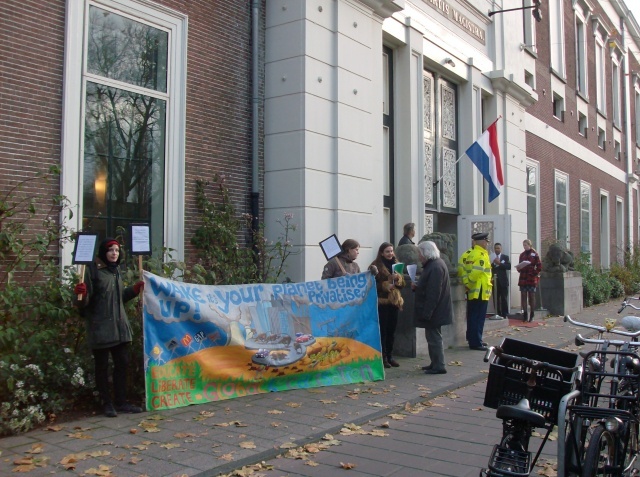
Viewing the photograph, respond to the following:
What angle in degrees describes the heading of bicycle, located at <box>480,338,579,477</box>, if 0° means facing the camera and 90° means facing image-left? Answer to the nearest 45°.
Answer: approximately 180°

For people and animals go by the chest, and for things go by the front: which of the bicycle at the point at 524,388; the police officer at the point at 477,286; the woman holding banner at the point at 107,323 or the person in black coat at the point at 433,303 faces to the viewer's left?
the person in black coat

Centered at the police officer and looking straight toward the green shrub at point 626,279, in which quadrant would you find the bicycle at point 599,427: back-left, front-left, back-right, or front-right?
back-right

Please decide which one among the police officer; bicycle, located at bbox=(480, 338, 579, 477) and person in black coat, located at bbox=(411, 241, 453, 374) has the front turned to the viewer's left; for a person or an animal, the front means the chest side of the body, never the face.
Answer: the person in black coat

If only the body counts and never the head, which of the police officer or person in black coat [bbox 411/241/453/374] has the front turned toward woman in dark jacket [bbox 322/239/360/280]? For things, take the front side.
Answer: the person in black coat

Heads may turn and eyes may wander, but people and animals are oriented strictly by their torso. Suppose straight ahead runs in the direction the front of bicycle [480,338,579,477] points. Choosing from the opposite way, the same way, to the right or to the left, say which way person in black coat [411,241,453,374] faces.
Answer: to the left

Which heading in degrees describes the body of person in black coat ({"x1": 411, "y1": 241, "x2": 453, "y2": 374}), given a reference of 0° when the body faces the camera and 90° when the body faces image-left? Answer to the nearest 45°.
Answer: approximately 90°

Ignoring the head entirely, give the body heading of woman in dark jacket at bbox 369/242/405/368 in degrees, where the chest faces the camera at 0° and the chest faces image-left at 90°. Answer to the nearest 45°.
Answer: approximately 315°

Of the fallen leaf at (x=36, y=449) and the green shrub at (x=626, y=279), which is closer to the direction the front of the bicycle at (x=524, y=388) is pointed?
the green shrub

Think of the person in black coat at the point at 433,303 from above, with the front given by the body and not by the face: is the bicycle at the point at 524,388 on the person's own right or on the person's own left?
on the person's own left
